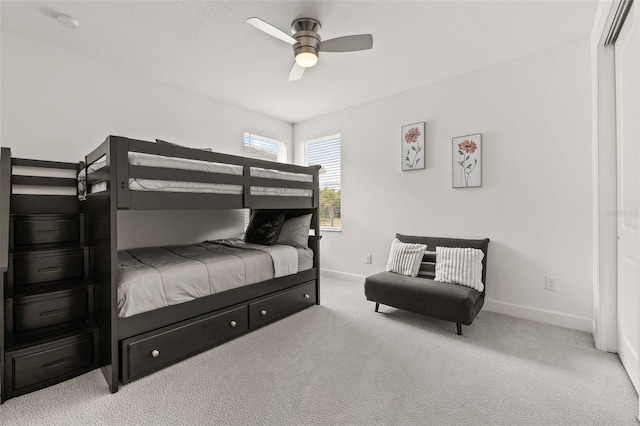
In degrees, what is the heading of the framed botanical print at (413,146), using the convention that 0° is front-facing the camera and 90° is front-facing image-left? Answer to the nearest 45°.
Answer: approximately 45°

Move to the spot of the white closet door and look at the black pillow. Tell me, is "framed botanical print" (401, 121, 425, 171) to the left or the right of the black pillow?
right

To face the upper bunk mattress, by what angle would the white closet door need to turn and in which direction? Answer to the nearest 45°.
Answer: approximately 45° to its left

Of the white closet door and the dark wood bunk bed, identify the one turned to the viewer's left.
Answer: the white closet door

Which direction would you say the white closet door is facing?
to the viewer's left

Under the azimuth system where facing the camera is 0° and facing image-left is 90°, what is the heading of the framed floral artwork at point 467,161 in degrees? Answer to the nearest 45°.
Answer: approximately 45°

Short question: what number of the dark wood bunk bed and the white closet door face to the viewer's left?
1
